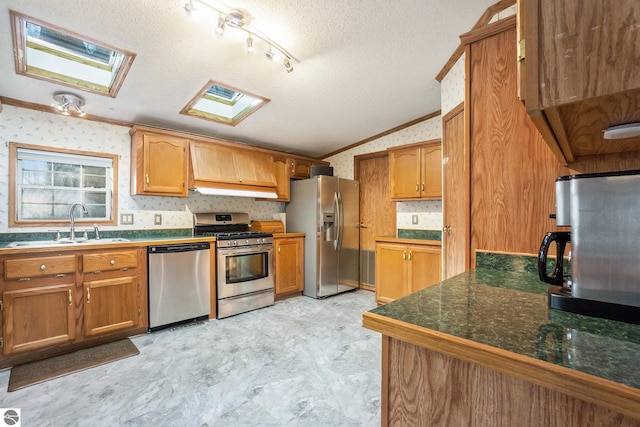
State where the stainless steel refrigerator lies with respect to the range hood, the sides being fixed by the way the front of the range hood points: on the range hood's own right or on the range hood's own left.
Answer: on the range hood's own left

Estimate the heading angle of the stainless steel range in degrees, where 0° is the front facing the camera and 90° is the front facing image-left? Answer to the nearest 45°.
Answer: approximately 315°

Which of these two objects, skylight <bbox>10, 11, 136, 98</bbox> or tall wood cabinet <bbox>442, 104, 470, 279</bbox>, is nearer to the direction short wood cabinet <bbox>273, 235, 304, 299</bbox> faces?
the tall wood cabinet

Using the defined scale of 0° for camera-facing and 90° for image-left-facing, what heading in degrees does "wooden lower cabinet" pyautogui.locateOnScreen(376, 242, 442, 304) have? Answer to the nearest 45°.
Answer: approximately 45°

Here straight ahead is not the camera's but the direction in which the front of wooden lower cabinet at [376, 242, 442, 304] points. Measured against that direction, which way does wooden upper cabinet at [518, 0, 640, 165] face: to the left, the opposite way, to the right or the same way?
to the right

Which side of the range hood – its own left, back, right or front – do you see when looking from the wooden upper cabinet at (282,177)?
left

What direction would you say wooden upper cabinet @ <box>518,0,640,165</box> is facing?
to the viewer's left
